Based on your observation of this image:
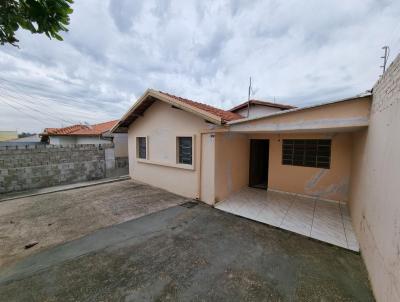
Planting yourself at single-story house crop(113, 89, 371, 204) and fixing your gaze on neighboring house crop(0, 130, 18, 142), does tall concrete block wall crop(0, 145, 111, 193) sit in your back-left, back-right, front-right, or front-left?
front-left

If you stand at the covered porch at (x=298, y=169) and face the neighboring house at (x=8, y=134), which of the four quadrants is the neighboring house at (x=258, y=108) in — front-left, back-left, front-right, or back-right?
front-right

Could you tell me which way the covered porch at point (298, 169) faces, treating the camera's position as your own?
facing the viewer and to the left of the viewer

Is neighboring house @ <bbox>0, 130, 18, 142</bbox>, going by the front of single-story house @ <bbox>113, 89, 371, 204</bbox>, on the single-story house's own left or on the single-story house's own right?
on the single-story house's own right
